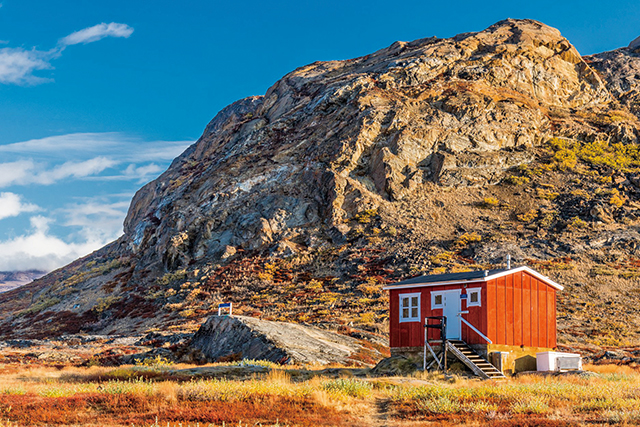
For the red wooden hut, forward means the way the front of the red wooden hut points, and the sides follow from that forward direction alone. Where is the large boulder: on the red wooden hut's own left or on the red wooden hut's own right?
on the red wooden hut's own right

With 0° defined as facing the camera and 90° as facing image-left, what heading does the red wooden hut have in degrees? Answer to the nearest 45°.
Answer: approximately 45°
